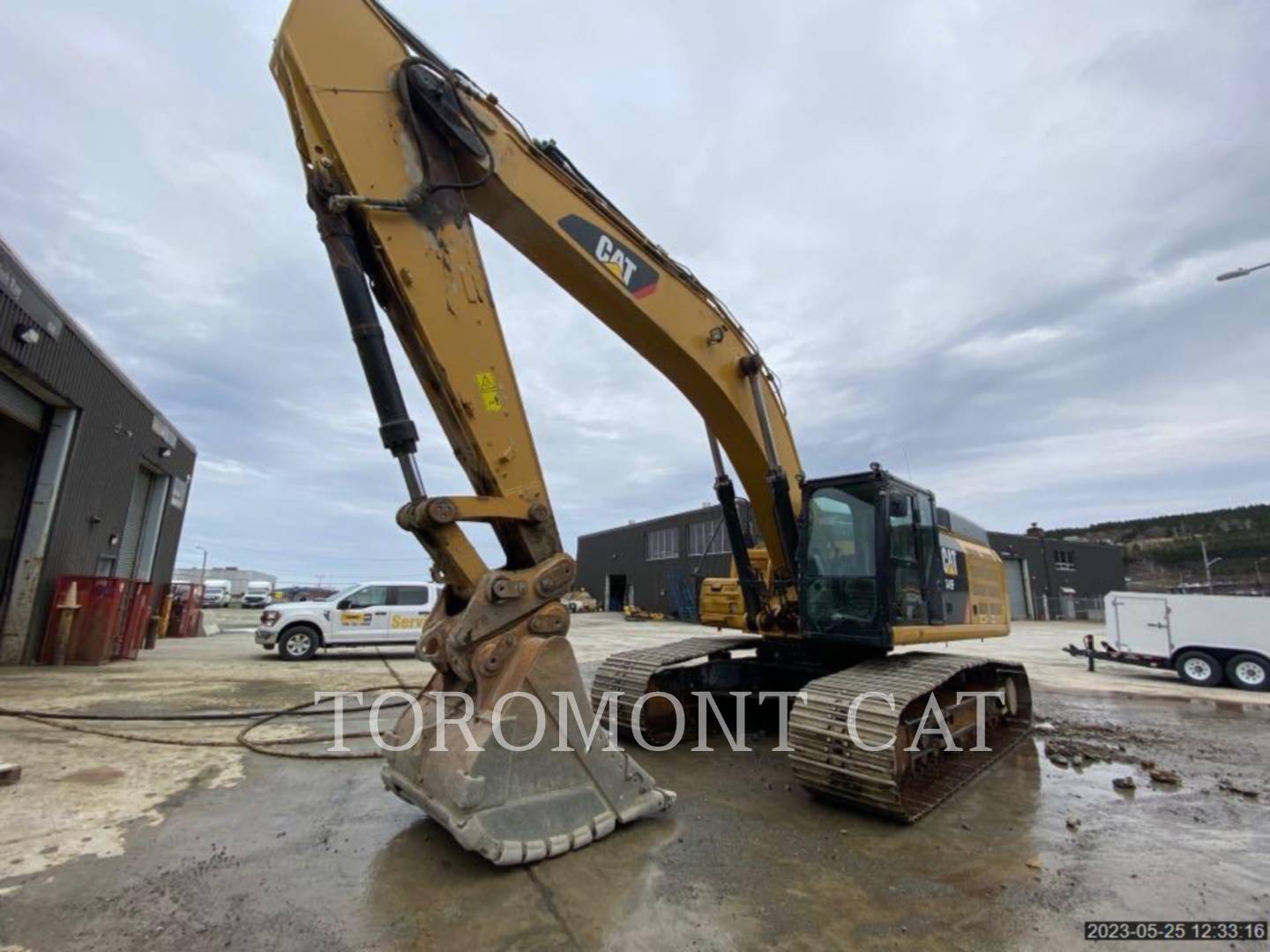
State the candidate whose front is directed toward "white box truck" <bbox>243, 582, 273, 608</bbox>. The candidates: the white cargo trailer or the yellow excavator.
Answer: the white cargo trailer

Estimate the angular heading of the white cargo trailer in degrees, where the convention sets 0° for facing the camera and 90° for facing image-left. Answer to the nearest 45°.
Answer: approximately 90°

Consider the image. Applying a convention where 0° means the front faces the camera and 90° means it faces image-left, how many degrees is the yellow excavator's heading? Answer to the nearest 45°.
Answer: approximately 45°

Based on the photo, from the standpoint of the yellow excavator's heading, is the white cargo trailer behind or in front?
behind

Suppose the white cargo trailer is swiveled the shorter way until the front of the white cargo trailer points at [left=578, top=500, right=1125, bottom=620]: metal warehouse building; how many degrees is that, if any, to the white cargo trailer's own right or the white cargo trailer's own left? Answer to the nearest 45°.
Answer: approximately 90° to the white cargo trailer's own right

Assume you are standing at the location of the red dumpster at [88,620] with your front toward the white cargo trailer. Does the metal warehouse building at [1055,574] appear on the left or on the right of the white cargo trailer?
left

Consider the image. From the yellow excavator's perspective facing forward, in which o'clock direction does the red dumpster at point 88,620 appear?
The red dumpster is roughly at 3 o'clock from the yellow excavator.

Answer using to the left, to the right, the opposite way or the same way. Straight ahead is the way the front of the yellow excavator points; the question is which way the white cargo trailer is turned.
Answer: to the right

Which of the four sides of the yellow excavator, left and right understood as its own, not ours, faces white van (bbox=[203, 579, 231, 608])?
right

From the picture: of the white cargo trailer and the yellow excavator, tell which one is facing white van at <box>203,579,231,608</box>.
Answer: the white cargo trailer

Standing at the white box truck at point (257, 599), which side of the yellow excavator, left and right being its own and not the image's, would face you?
right

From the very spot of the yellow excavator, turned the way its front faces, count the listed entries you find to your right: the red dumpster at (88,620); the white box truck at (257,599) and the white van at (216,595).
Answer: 3
